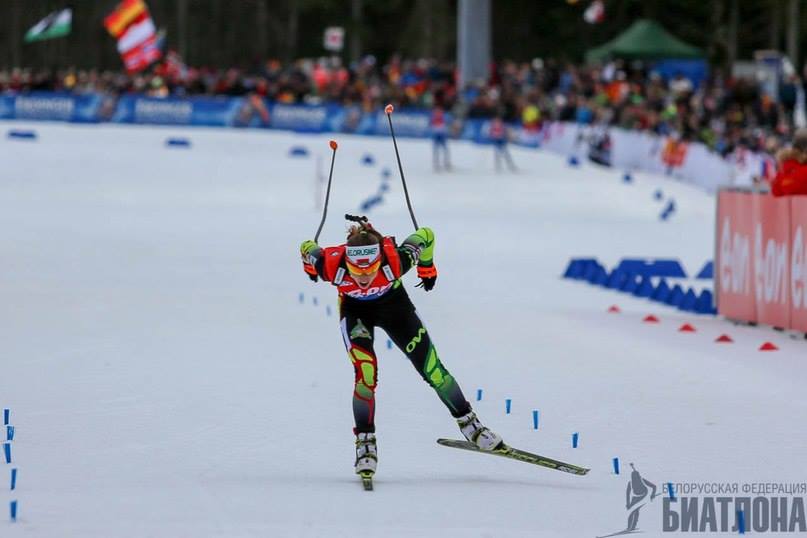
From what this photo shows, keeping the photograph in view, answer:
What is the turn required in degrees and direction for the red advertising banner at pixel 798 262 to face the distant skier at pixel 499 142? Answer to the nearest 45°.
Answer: approximately 135° to its right

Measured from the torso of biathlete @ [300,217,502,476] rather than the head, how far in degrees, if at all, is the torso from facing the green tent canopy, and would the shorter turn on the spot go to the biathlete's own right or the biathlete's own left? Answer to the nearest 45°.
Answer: approximately 180°

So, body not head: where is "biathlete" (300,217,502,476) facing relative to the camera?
toward the camera

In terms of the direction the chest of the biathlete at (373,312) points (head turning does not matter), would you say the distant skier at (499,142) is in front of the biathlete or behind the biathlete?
behind

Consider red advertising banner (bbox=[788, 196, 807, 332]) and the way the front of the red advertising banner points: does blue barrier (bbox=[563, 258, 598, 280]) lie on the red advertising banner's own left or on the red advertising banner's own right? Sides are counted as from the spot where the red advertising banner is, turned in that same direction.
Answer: on the red advertising banner's own right

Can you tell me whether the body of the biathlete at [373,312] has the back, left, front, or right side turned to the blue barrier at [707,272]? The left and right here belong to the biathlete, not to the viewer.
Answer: back

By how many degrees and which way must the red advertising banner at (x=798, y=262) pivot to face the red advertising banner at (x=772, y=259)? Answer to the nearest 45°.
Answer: approximately 90° to its right

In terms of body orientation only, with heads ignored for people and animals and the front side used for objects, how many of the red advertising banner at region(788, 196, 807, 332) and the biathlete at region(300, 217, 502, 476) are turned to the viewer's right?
0

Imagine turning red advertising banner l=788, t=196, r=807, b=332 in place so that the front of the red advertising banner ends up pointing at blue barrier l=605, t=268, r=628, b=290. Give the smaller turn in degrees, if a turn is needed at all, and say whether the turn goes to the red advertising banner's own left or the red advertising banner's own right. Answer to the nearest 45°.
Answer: approximately 90° to the red advertising banner's own right

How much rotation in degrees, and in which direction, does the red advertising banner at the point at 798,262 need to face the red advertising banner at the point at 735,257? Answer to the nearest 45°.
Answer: approximately 90° to its right

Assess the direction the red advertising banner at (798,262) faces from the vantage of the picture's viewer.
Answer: facing the viewer and to the left of the viewer

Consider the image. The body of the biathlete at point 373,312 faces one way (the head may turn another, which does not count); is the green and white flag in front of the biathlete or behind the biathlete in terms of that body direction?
behind

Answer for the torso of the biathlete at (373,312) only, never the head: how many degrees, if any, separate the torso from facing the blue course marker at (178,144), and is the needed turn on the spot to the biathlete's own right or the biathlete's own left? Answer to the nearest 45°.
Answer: approximately 180°

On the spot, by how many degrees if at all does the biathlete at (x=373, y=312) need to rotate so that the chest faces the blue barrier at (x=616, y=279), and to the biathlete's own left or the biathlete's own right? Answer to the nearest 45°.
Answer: approximately 180°

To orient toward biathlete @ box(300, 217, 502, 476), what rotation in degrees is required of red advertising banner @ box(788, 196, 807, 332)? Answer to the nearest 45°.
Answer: approximately 45° to its left

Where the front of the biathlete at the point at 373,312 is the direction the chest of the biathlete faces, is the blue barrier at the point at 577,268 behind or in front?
behind
